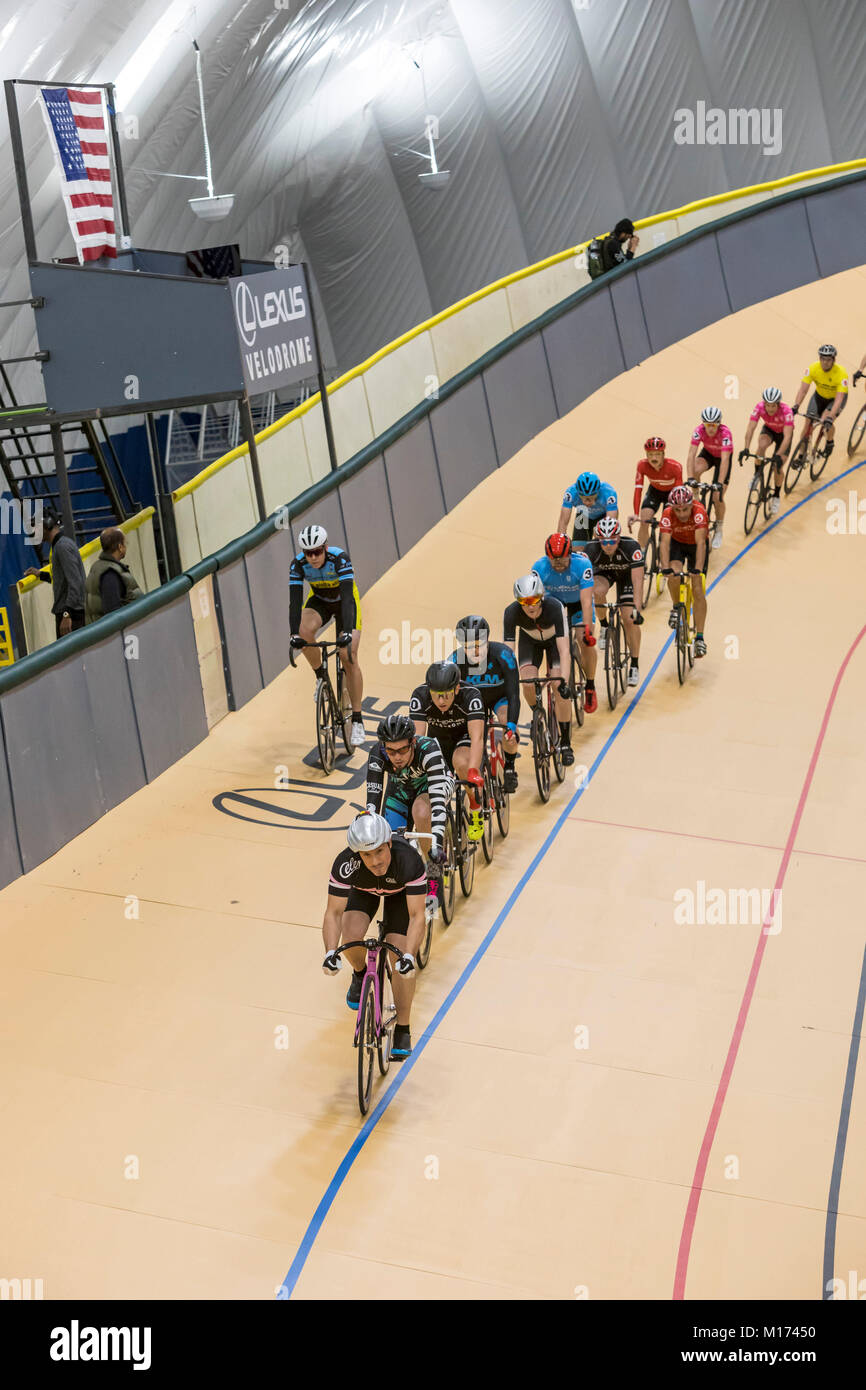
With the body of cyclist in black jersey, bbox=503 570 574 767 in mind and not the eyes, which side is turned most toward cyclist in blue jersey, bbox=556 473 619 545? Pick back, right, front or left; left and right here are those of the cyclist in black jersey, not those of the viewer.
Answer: back

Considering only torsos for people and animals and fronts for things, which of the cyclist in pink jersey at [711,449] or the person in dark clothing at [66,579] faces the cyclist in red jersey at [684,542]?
the cyclist in pink jersey

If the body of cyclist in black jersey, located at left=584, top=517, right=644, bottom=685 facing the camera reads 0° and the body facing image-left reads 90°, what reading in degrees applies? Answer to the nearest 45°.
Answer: approximately 0°

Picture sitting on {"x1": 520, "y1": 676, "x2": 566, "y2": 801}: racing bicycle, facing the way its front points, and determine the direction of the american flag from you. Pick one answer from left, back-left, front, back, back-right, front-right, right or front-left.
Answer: back-right

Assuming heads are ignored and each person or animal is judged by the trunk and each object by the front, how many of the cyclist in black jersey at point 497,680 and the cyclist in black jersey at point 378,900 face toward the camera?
2

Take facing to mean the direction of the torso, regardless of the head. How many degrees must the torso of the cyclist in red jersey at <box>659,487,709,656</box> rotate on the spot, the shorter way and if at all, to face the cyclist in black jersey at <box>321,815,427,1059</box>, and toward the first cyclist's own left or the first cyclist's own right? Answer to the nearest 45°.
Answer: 0° — they already face them
